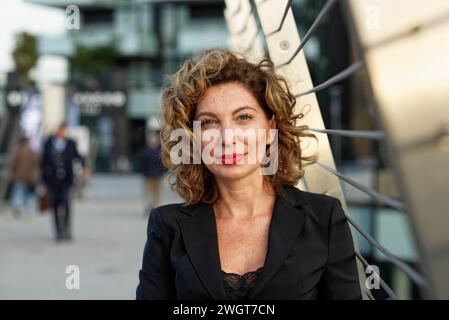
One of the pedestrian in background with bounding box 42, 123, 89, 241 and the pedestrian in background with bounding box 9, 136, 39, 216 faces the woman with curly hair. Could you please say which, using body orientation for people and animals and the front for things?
the pedestrian in background with bounding box 42, 123, 89, 241

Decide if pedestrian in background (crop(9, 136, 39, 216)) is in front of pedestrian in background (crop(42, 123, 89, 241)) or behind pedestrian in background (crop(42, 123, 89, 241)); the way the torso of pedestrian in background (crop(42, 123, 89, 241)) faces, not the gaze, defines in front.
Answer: behind

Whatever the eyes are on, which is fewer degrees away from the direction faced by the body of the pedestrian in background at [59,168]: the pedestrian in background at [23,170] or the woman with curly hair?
the woman with curly hair

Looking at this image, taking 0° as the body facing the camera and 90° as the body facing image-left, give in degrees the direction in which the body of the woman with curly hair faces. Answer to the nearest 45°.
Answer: approximately 0°

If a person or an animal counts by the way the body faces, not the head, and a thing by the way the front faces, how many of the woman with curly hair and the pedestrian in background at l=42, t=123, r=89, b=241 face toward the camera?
2
